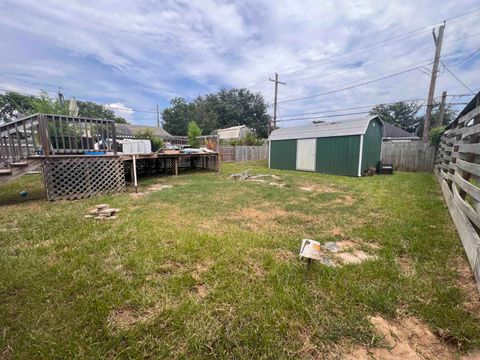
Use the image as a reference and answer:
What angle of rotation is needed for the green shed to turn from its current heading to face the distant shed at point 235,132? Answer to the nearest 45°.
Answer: approximately 90° to its right

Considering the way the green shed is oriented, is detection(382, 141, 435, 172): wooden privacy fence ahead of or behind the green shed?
behind

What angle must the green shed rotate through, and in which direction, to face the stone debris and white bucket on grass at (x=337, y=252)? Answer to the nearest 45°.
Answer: approximately 45° to its left

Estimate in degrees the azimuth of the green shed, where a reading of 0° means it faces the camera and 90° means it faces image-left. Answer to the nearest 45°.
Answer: approximately 45°

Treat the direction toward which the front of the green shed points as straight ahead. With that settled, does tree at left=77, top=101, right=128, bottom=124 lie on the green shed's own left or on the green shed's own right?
on the green shed's own right

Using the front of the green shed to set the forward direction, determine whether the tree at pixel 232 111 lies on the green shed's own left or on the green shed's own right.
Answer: on the green shed's own right

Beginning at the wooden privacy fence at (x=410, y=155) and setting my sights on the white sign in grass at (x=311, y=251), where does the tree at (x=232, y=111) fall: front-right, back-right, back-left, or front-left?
back-right

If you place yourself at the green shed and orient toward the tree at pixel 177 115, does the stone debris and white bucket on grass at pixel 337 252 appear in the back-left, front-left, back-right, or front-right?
back-left

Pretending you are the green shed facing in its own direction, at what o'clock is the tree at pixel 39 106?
The tree is roughly at 2 o'clock from the green shed.
